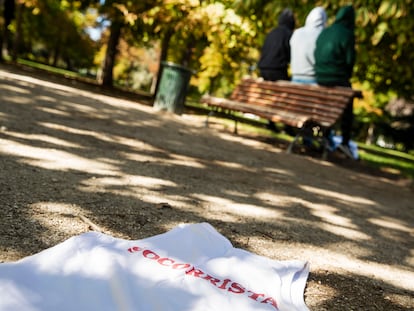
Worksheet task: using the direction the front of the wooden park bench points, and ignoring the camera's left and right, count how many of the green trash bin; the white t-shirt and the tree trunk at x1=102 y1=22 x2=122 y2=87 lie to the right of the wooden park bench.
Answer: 2

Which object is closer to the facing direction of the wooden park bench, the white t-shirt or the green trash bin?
the white t-shirt

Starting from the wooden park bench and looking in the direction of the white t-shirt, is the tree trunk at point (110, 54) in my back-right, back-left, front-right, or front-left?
back-right

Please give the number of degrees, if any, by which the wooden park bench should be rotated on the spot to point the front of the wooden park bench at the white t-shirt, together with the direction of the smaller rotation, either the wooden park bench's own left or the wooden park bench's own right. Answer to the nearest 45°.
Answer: approximately 45° to the wooden park bench's own left

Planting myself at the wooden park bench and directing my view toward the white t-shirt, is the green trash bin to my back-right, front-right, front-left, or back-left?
back-right

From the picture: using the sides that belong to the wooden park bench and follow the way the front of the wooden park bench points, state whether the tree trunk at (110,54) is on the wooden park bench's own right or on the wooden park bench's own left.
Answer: on the wooden park bench's own right

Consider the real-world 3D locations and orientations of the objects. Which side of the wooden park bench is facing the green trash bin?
right

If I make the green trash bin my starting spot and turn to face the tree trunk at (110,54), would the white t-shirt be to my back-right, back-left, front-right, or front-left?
back-left
